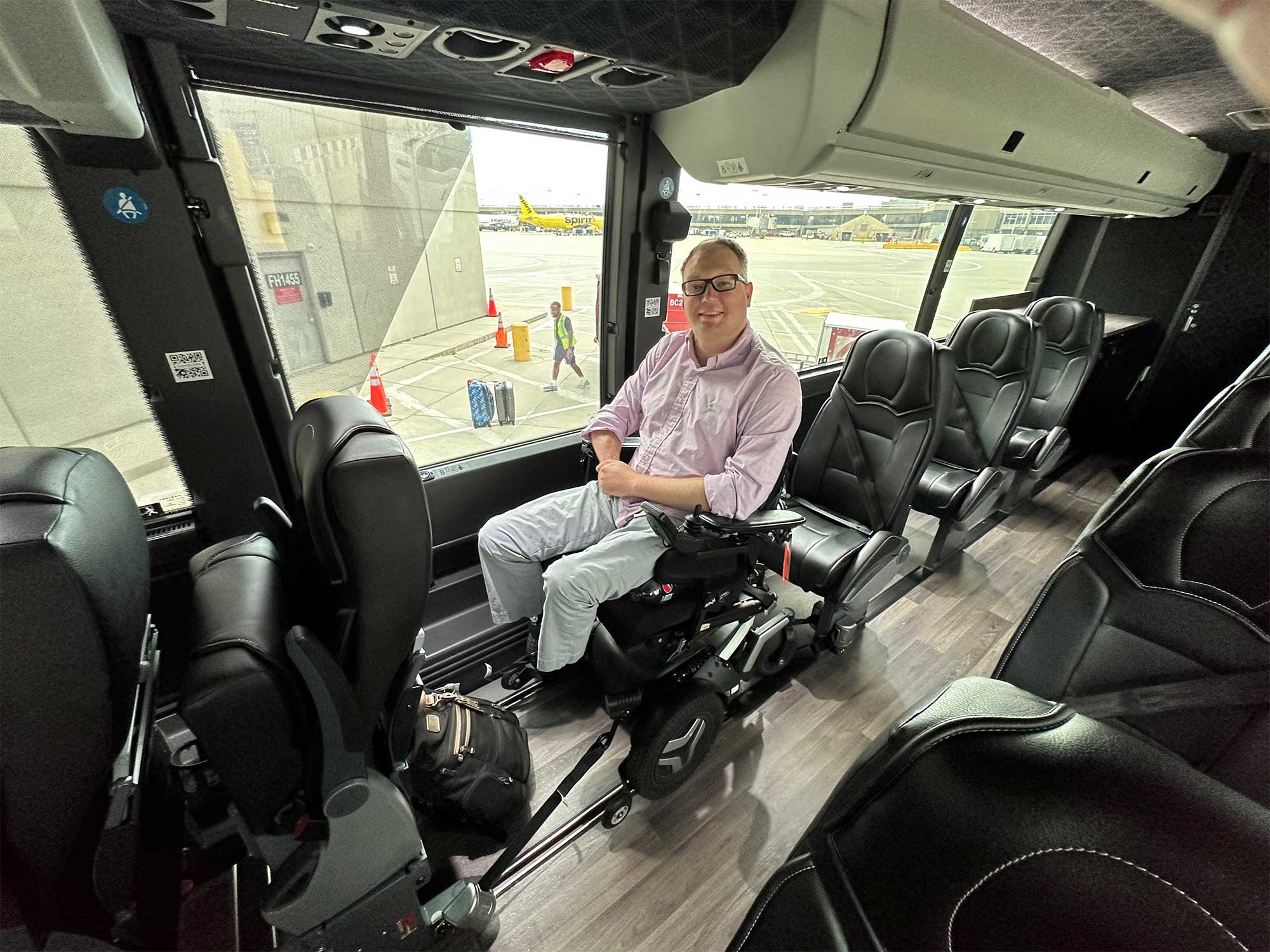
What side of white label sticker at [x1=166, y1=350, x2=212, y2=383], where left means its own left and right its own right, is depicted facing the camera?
front

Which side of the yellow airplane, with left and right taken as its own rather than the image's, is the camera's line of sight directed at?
right

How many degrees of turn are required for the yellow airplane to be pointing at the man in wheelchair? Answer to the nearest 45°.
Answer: approximately 90° to its right

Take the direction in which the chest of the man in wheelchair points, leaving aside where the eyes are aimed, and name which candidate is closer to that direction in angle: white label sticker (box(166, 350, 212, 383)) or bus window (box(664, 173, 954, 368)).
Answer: the white label sticker

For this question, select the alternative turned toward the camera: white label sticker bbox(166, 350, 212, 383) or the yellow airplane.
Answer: the white label sticker

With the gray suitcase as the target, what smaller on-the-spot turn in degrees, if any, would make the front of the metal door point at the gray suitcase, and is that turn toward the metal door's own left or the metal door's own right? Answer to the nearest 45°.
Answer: approximately 45° to the metal door's own left

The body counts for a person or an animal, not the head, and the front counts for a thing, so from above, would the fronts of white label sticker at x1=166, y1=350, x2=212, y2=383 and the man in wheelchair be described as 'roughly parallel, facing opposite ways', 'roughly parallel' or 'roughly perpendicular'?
roughly perpendicular

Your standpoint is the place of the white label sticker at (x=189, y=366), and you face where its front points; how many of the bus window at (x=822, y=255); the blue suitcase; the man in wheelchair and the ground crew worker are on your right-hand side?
0

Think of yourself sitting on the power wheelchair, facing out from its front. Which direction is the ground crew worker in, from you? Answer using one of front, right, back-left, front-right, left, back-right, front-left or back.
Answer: right

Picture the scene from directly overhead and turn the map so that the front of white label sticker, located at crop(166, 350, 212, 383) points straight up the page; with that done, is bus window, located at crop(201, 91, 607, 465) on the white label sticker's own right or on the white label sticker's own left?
on the white label sticker's own left

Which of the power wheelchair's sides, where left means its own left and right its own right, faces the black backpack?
front

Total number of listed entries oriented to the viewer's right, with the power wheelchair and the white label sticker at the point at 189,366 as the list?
0

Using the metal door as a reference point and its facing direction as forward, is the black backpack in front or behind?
in front

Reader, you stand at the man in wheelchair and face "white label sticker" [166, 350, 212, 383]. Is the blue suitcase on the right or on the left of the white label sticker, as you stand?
right

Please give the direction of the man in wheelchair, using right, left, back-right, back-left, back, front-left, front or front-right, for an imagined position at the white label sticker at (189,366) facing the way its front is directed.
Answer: front-left

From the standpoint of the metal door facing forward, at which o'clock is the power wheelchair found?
The power wheelchair is roughly at 12 o'clock from the metal door.

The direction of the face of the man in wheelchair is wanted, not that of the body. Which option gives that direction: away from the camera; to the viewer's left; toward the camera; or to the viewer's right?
toward the camera
